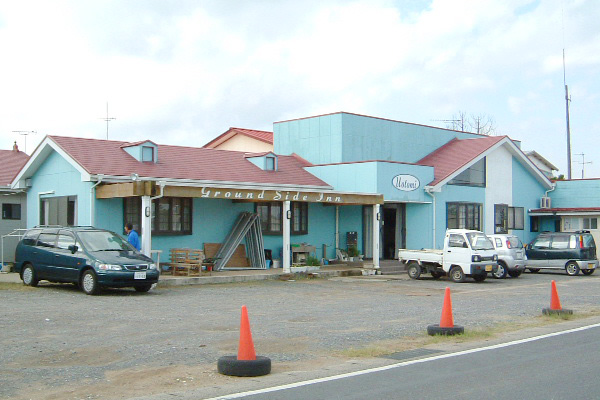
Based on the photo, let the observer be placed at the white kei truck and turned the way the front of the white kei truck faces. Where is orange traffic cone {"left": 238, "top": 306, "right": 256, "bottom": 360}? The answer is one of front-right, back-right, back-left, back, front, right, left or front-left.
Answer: front-right

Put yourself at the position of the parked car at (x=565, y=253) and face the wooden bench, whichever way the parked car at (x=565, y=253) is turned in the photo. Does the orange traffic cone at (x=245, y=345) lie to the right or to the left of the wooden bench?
left

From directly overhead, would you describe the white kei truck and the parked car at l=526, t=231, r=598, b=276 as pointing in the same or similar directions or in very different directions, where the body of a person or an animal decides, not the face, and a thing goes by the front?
very different directions

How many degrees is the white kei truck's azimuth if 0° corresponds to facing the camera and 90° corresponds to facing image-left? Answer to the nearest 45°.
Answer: approximately 315°

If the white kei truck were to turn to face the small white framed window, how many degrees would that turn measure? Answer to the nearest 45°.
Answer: approximately 135° to its left

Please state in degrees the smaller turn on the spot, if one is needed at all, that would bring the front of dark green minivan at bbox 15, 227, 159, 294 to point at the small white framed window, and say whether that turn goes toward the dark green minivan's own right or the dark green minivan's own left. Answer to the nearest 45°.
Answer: approximately 90° to the dark green minivan's own left

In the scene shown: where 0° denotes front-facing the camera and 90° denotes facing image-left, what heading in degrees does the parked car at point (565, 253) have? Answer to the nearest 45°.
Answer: approximately 135°

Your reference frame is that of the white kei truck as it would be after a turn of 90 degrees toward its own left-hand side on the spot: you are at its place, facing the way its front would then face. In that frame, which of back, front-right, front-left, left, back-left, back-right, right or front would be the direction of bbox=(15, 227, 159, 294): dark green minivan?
back

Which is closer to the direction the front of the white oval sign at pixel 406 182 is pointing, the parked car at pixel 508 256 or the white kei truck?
the white kei truck
